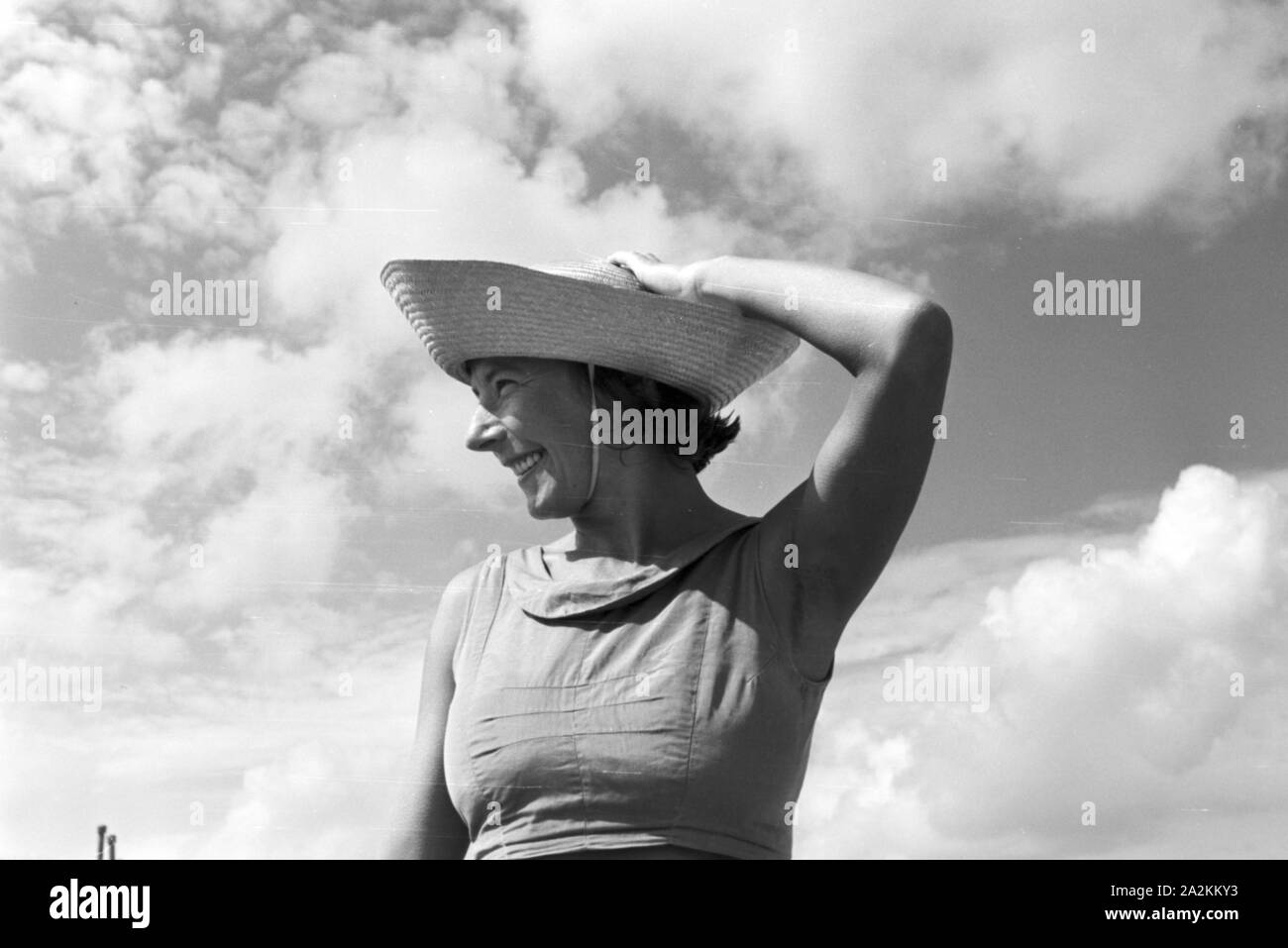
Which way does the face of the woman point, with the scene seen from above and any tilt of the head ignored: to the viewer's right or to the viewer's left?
to the viewer's left

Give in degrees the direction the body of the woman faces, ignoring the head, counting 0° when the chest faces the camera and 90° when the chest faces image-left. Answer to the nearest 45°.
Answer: approximately 45°
